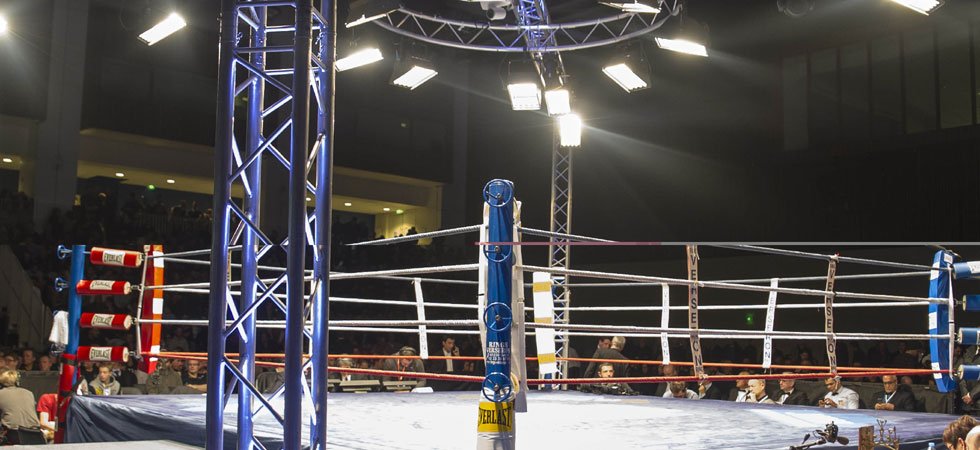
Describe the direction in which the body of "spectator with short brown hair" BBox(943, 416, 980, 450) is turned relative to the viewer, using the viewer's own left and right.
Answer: facing to the left of the viewer

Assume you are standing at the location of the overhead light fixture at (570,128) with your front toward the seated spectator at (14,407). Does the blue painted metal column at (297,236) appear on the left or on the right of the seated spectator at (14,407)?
left

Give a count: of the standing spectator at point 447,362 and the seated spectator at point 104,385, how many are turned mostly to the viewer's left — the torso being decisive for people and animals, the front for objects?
0

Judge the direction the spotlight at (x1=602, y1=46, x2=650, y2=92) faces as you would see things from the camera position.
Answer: facing the viewer and to the left of the viewer

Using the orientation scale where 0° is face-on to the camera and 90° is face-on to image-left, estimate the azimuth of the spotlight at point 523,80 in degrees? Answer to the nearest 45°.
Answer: approximately 0°

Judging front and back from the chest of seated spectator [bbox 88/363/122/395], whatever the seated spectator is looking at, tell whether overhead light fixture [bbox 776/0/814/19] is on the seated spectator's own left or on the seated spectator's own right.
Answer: on the seated spectator's own left

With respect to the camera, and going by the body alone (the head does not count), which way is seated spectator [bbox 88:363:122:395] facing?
toward the camera

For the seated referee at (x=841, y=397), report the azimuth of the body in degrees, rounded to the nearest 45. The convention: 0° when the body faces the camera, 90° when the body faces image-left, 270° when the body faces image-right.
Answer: approximately 45°
